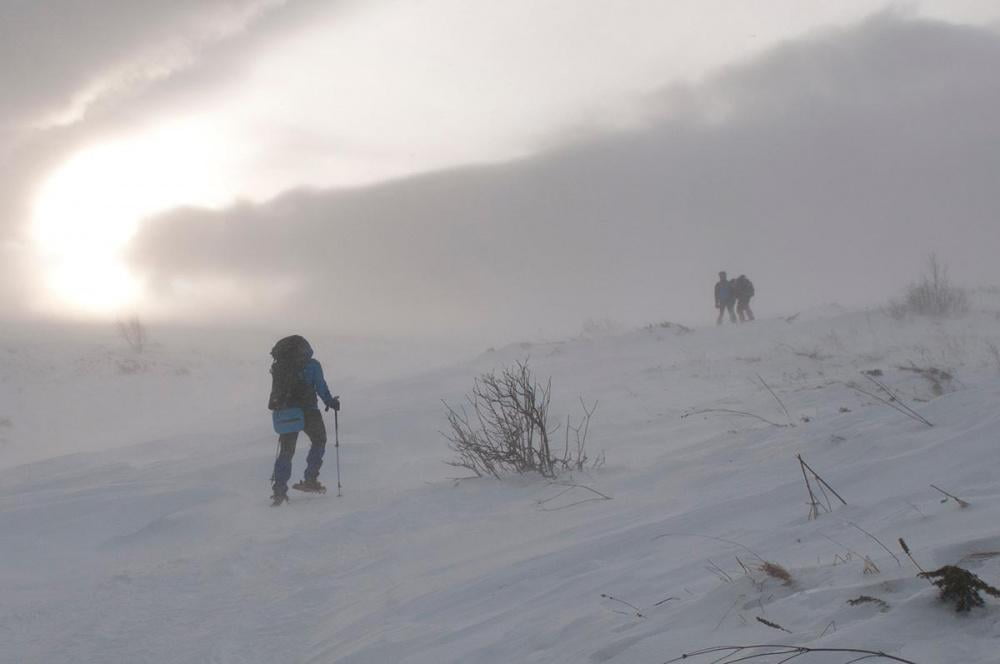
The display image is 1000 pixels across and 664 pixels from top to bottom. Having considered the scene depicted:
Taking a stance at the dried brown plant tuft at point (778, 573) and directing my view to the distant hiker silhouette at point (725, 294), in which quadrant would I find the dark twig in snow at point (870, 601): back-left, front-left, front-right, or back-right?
back-right

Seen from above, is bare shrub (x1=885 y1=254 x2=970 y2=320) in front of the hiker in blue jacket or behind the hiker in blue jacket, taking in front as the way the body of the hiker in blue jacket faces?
in front

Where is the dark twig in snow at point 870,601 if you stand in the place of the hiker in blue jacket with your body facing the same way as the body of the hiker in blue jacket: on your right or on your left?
on your right

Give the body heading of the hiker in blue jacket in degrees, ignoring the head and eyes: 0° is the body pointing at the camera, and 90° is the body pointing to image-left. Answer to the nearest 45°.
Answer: approximately 225°

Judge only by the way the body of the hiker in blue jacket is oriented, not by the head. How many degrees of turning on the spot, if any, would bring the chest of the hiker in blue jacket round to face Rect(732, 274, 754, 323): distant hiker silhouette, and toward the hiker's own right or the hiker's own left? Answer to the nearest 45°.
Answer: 0° — they already face them

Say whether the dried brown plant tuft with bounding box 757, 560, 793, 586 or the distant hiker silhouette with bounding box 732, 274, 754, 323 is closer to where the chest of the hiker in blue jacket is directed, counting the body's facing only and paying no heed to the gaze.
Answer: the distant hiker silhouette

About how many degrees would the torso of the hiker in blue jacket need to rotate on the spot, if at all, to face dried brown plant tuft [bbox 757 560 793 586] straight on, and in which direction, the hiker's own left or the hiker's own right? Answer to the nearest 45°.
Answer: approximately 135° to the hiker's own right

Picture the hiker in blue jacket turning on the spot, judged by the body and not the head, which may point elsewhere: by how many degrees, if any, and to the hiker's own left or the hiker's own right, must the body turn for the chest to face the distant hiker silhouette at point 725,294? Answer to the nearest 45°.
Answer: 0° — they already face them

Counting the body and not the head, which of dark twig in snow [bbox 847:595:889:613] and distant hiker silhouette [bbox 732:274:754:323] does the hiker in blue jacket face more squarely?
the distant hiker silhouette
